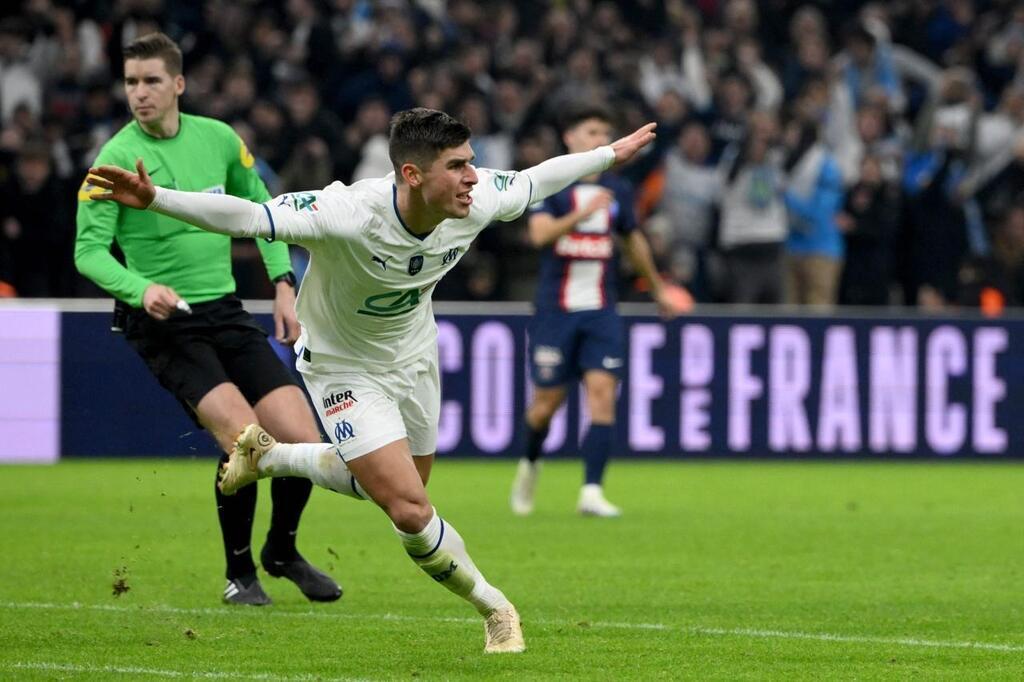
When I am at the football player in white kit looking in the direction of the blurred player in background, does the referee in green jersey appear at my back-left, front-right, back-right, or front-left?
front-left

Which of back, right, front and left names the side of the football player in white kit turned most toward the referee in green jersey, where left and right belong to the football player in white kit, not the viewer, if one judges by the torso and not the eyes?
back

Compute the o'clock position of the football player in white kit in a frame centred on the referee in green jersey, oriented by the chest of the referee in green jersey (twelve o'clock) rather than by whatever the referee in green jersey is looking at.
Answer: The football player in white kit is roughly at 11 o'clock from the referee in green jersey.

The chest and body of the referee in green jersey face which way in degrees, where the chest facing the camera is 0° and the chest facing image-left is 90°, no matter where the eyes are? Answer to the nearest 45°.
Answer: approximately 0°

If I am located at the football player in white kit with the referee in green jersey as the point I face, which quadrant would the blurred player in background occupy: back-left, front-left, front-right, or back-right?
front-right

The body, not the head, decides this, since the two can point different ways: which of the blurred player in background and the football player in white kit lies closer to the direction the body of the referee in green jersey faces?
the football player in white kit

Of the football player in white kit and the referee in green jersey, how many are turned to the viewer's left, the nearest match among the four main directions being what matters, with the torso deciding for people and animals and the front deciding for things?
0

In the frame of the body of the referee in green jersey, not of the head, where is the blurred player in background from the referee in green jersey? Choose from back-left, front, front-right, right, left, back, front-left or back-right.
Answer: back-left

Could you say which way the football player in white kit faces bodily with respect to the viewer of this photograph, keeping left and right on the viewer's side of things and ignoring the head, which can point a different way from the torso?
facing the viewer and to the right of the viewer
